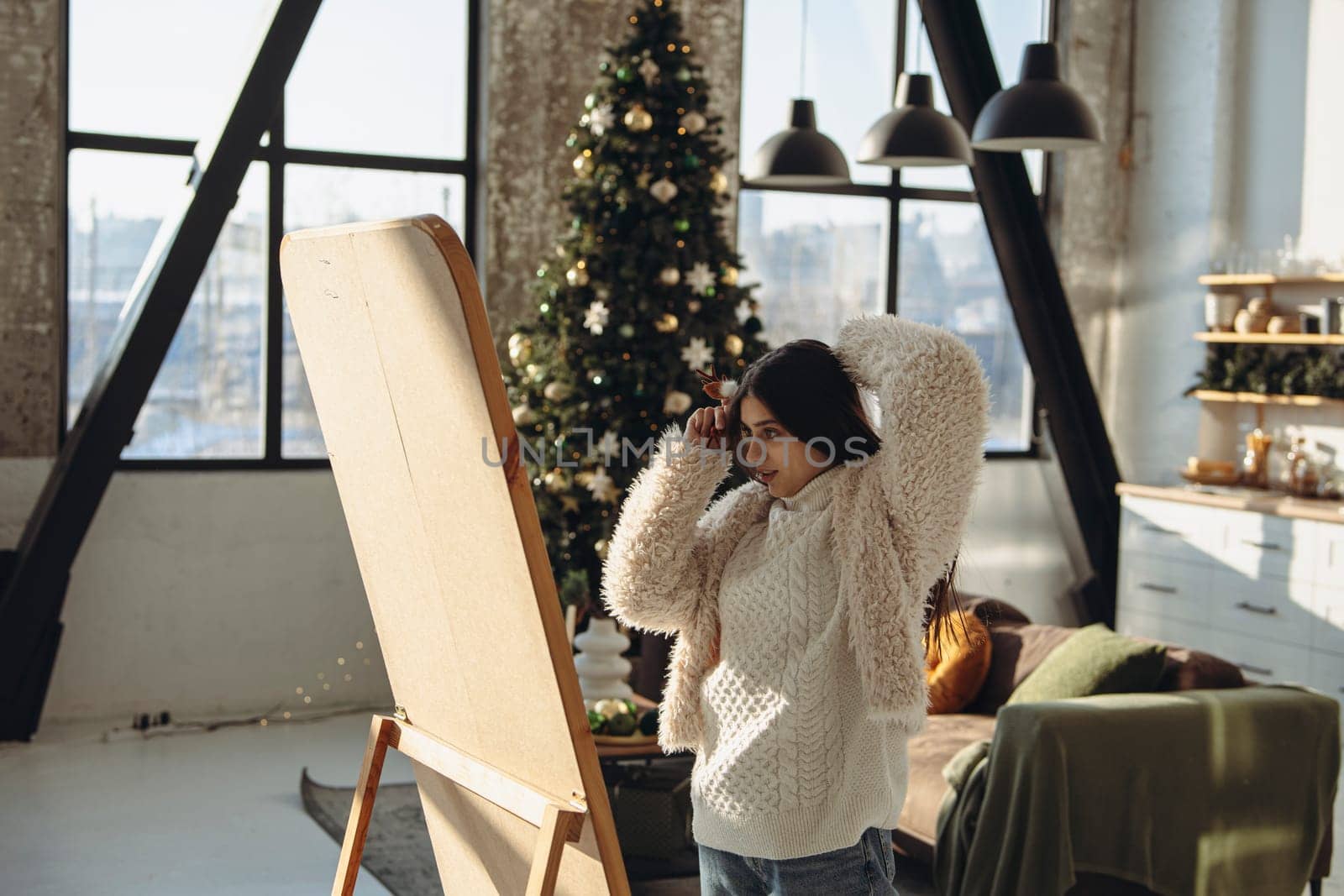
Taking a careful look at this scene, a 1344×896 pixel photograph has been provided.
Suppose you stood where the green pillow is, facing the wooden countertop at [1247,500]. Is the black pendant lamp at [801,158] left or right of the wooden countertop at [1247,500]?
left

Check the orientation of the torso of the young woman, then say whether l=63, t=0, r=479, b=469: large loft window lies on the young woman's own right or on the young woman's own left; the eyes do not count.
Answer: on the young woman's own right

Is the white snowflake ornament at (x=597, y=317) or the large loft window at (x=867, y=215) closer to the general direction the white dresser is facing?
the white snowflake ornament

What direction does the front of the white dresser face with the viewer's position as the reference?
facing the viewer and to the left of the viewer

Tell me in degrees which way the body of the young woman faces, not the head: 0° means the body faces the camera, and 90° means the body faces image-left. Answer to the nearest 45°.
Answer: approximately 45°

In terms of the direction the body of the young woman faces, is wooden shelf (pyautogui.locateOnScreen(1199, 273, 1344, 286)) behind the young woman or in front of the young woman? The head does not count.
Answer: behind

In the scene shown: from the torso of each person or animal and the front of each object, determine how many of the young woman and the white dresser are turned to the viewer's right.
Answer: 0

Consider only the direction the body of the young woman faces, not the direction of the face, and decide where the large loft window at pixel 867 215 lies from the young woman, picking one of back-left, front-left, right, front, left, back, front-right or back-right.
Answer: back-right

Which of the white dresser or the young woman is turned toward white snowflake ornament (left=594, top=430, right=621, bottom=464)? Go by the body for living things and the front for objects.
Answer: the white dresser
